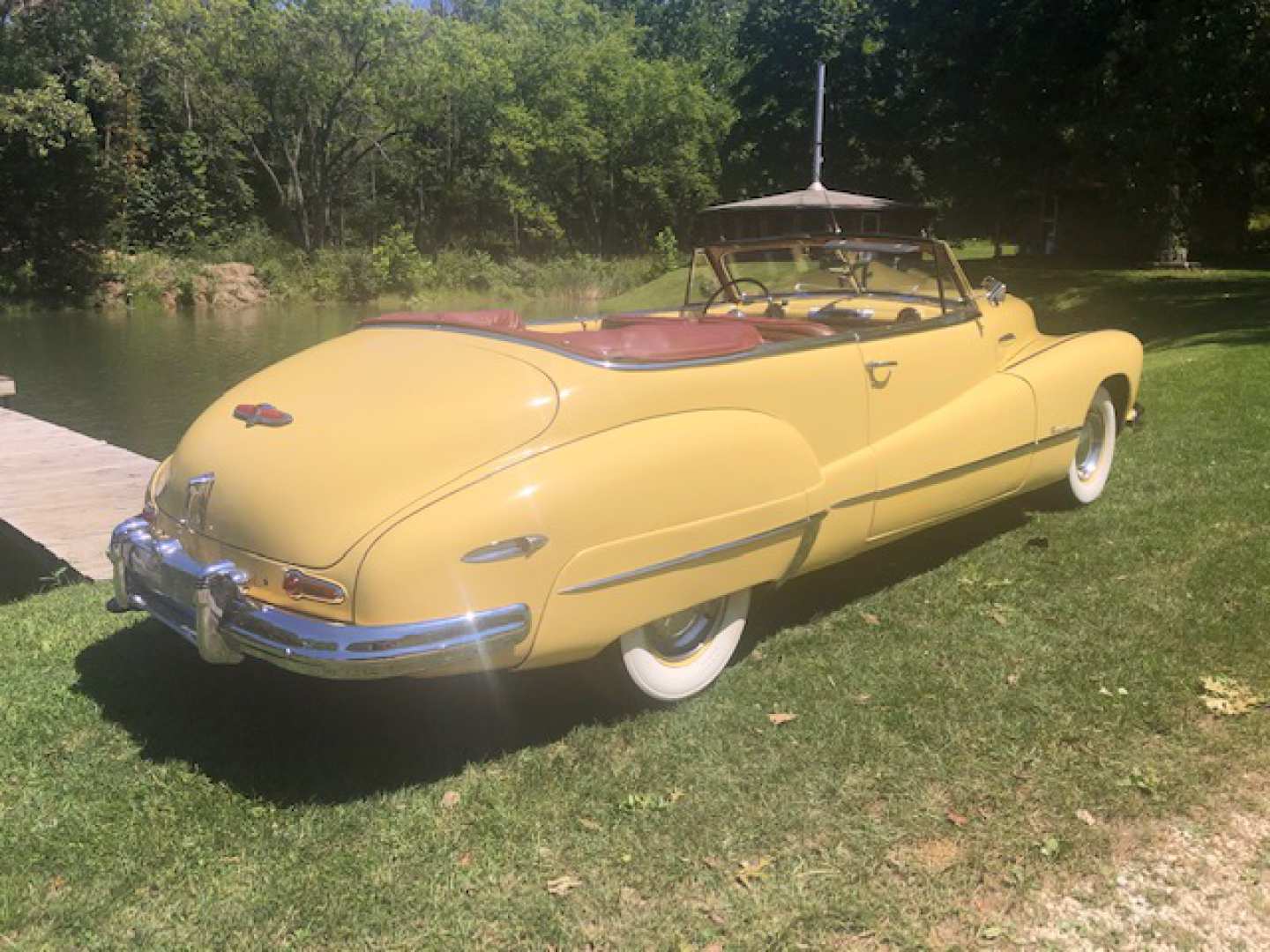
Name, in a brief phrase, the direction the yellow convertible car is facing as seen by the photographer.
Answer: facing away from the viewer and to the right of the viewer

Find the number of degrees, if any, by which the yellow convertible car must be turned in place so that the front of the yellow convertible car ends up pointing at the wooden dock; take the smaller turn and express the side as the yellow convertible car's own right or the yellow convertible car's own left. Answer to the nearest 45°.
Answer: approximately 90° to the yellow convertible car's own left

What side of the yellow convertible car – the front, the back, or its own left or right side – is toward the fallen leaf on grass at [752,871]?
right

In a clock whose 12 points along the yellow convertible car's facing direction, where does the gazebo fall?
The gazebo is roughly at 11 o'clock from the yellow convertible car.

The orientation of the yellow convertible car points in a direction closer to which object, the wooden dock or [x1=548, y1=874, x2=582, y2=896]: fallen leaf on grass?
the wooden dock

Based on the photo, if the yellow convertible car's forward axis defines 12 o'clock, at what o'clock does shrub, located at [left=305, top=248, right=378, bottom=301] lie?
The shrub is roughly at 10 o'clock from the yellow convertible car.

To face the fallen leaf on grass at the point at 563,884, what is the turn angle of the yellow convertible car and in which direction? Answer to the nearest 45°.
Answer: approximately 135° to its right

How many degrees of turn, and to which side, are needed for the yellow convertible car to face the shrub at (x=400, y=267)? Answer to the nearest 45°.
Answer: approximately 45° to its left
